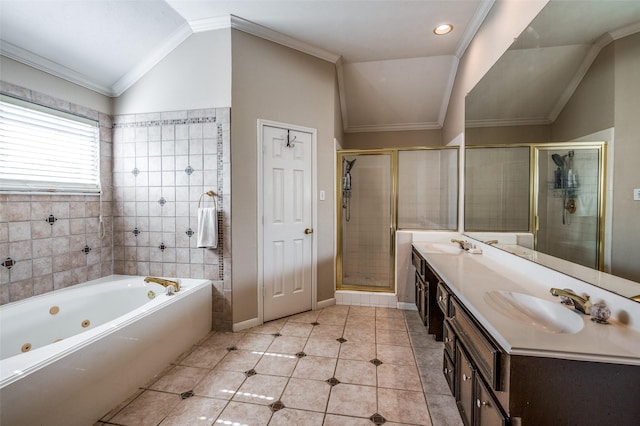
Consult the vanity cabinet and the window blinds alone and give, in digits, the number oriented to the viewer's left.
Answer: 1

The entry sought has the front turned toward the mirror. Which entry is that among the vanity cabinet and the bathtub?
the bathtub

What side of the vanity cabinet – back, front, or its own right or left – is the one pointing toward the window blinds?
front

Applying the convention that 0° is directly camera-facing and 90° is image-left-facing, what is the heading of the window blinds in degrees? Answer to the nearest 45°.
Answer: approximately 315°

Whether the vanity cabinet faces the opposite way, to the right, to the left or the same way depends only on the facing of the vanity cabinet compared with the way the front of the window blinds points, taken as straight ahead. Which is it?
the opposite way

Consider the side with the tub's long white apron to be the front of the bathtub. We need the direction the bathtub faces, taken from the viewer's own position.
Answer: facing the viewer and to the right of the viewer

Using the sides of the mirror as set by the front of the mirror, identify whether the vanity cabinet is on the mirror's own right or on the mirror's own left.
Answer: on the mirror's own right

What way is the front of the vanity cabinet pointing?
to the viewer's left

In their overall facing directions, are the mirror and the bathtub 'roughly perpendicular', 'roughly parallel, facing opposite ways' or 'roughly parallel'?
roughly parallel, facing opposite ways

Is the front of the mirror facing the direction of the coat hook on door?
no

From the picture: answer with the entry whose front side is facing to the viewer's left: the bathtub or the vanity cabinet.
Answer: the vanity cabinet

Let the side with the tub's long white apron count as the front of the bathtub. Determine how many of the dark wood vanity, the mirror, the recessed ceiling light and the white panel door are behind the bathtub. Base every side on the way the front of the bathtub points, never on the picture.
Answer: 0

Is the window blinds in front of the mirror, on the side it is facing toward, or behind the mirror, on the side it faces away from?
in front

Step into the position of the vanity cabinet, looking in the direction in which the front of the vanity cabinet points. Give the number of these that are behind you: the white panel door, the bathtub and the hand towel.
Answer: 0

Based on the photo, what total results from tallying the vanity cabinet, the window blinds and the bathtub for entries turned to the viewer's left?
1

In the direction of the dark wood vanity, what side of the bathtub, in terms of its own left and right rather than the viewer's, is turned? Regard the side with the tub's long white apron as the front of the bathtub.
front

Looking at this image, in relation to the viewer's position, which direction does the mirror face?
facing the viewer and to the left of the viewer

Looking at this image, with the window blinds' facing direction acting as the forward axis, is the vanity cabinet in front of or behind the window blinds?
in front

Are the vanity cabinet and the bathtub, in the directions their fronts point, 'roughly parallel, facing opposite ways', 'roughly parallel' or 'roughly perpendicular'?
roughly parallel, facing opposite ways
